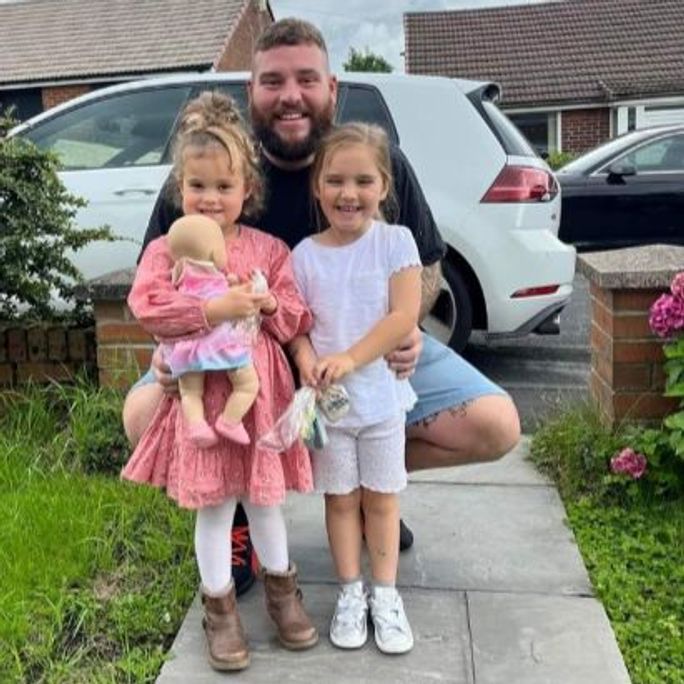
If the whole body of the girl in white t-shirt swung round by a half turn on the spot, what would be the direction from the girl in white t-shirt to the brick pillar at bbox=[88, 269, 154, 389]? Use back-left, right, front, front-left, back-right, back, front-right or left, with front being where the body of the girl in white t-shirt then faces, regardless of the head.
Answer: front-left

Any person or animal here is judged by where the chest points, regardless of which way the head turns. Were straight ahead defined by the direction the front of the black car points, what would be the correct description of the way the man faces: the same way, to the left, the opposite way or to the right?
to the left

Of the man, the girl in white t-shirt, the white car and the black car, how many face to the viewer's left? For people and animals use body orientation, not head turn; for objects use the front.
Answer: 2

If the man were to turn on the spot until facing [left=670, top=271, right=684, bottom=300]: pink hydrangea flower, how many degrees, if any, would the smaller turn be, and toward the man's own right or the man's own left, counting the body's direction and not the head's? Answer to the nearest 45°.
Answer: approximately 90° to the man's own left

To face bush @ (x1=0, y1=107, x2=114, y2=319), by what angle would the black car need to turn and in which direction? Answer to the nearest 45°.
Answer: approximately 45° to its left

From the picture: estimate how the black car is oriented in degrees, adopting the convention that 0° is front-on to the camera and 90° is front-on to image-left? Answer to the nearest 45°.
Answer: approximately 90°

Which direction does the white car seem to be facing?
to the viewer's left

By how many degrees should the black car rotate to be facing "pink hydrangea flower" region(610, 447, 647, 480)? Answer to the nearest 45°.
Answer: approximately 90° to its left
